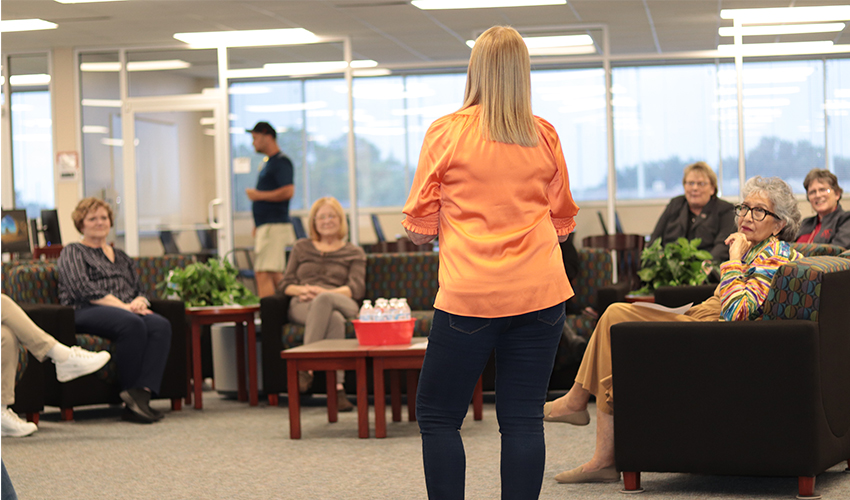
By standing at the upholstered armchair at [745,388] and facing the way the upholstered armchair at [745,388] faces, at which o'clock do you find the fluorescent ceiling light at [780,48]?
The fluorescent ceiling light is roughly at 3 o'clock from the upholstered armchair.

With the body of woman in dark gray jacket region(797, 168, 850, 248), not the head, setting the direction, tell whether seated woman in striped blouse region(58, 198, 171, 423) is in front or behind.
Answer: in front

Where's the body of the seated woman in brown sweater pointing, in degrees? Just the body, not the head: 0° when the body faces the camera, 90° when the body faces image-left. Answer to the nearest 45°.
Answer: approximately 0°

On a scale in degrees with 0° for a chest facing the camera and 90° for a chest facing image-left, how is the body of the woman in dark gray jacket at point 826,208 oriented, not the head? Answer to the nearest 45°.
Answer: approximately 45°

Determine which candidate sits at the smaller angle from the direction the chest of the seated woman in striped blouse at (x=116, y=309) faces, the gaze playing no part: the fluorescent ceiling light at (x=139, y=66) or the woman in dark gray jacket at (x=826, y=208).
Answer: the woman in dark gray jacket

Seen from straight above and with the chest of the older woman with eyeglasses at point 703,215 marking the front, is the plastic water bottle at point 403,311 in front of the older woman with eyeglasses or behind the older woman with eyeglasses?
in front

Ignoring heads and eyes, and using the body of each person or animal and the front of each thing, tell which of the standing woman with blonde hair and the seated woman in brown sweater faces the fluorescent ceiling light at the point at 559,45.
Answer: the standing woman with blonde hair

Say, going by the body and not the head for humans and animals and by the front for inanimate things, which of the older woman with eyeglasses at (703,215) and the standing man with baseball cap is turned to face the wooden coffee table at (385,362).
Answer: the older woman with eyeglasses

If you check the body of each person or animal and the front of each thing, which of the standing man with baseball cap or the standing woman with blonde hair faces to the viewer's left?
the standing man with baseball cap

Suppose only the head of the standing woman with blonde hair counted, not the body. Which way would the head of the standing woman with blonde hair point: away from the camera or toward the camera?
away from the camera

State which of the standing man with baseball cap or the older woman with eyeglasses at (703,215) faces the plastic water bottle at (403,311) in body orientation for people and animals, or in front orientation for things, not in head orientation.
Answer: the older woman with eyeglasses

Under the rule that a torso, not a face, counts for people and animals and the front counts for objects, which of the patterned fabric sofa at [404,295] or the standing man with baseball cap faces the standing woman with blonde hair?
the patterned fabric sofa

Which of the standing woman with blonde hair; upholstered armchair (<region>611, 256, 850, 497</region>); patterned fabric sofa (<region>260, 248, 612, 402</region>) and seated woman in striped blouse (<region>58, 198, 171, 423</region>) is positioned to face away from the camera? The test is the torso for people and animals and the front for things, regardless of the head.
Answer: the standing woman with blonde hair
